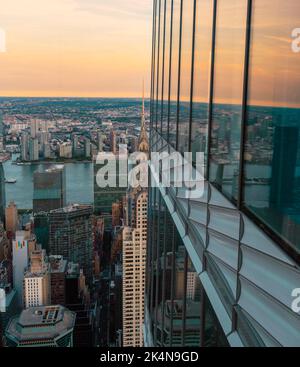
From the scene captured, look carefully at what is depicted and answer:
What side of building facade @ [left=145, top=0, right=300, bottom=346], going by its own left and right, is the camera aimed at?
left

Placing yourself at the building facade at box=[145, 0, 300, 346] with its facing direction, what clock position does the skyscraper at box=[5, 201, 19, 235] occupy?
The skyscraper is roughly at 2 o'clock from the building facade.

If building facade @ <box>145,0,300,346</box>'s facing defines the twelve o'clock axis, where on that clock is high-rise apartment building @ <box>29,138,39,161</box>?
The high-rise apartment building is roughly at 2 o'clock from the building facade.

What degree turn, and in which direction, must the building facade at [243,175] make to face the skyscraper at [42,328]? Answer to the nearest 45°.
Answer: approximately 45° to its right

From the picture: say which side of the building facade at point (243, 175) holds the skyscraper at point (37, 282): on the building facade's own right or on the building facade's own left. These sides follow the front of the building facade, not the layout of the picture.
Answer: on the building facade's own right

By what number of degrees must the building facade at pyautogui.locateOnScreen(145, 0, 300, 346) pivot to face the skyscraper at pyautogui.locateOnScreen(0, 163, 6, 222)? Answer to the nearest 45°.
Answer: approximately 45° to its right

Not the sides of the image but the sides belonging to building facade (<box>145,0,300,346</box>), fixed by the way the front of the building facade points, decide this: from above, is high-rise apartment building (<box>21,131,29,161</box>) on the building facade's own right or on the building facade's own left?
on the building facade's own right
